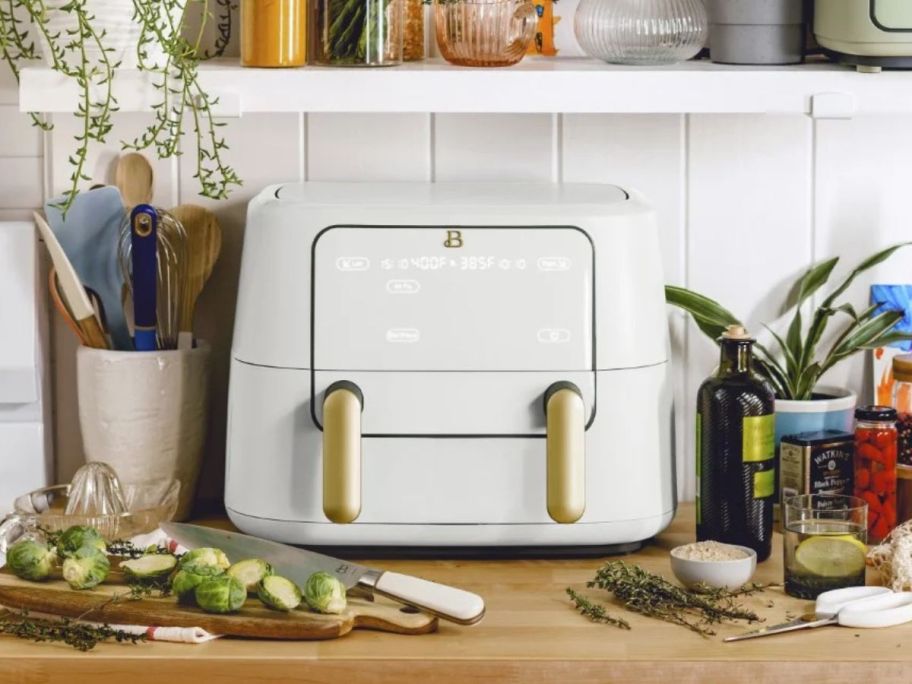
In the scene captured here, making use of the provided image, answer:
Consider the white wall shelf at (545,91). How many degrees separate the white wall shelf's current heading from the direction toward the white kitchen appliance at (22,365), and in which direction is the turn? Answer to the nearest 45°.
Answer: approximately 90° to its right

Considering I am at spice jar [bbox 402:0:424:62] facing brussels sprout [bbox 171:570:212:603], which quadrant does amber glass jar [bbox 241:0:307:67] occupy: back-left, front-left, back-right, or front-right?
front-right

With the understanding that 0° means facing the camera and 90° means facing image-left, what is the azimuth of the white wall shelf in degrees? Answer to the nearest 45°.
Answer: approximately 0°

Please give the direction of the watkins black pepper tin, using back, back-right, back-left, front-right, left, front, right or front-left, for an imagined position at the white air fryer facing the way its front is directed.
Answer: left

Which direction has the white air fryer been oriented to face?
toward the camera

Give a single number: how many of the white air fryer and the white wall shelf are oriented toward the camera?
2

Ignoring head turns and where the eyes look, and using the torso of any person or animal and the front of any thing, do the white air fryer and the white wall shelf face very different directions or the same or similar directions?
same or similar directions
